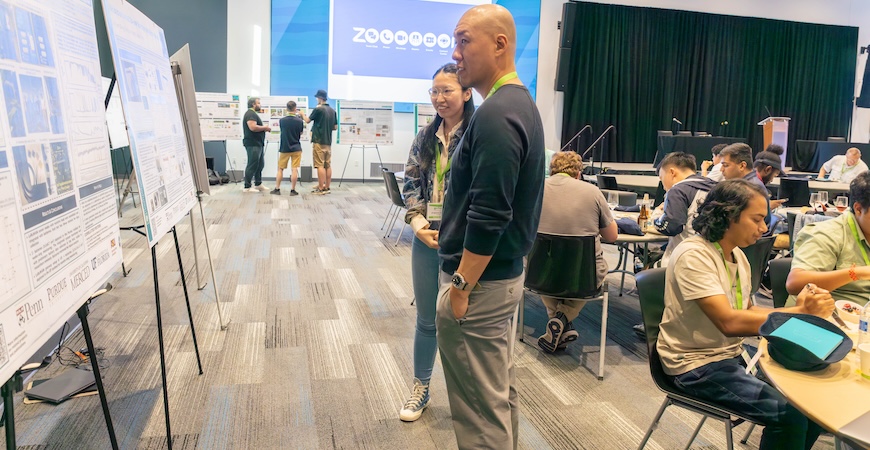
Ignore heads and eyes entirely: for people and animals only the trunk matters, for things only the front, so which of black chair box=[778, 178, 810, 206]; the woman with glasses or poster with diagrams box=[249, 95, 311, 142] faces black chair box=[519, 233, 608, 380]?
the poster with diagrams

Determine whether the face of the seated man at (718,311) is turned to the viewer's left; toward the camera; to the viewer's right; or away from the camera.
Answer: to the viewer's right

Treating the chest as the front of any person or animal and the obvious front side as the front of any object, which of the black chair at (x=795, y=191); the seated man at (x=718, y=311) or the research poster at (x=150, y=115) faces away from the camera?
the black chair

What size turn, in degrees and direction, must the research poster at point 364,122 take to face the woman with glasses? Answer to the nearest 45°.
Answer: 0° — it already faces them

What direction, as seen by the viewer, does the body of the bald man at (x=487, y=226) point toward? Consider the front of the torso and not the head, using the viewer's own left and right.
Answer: facing to the left of the viewer

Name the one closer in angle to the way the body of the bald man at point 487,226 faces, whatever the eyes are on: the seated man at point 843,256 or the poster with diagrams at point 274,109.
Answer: the poster with diagrams

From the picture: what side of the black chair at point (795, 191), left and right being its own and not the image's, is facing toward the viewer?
back

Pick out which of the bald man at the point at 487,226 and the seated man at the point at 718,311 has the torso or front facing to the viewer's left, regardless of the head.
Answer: the bald man

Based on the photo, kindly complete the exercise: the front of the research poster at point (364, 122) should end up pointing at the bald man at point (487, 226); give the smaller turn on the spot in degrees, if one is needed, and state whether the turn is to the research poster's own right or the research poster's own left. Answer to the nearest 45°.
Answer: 0° — it already faces them

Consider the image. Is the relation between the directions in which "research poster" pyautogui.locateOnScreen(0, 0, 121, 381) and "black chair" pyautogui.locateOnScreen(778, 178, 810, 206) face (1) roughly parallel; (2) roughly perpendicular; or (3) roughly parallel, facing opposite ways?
roughly perpendicular

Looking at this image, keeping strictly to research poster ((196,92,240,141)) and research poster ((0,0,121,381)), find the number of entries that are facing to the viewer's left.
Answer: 0

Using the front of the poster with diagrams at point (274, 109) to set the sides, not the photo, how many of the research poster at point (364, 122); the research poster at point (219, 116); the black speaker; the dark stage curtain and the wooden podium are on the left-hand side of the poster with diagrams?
4

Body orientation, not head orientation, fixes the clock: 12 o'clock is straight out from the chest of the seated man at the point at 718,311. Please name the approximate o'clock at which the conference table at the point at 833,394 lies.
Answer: The conference table is roughly at 2 o'clock from the seated man.

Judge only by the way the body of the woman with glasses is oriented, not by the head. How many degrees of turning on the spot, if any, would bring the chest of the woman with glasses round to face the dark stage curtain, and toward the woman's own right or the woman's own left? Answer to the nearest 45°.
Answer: approximately 180°

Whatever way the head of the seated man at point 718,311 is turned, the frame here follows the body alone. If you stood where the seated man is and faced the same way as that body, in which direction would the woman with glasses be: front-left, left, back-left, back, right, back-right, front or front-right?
back
